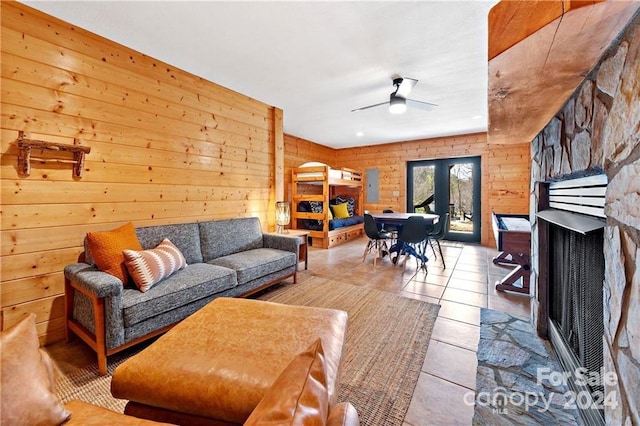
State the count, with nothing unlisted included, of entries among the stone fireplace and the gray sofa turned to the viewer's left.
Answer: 1

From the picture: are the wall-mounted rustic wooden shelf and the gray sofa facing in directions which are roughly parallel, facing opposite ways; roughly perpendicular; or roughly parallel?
roughly parallel

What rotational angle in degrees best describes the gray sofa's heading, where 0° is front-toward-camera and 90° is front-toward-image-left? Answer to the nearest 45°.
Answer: approximately 315°

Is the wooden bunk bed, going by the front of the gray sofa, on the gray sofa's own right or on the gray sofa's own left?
on the gray sofa's own left

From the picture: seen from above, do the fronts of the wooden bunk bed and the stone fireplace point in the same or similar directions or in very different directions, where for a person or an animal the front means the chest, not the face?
very different directions

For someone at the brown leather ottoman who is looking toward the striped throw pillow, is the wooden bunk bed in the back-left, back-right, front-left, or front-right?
front-right

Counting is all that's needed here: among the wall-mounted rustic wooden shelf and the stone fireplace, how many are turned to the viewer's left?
1

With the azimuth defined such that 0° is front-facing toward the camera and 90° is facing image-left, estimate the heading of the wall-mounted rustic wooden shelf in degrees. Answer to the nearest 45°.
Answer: approximately 315°

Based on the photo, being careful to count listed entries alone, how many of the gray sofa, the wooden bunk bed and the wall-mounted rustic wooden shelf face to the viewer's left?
0

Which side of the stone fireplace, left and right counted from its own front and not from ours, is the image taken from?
left

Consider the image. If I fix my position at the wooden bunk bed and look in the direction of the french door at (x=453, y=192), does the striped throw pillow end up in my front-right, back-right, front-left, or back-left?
back-right

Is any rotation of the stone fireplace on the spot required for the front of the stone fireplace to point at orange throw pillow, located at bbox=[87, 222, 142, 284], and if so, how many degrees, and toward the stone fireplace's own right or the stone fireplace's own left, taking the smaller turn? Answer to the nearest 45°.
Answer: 0° — it already faces it

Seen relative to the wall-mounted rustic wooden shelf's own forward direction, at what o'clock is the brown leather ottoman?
The brown leather ottoman is roughly at 1 o'clock from the wall-mounted rustic wooden shelf.

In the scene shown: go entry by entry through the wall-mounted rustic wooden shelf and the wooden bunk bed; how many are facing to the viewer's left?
0
